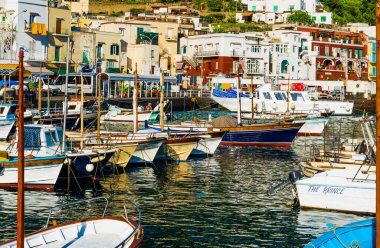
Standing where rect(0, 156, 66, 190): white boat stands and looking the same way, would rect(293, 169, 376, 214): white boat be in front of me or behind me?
in front

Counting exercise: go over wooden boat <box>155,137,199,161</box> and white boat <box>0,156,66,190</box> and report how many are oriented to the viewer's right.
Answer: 2

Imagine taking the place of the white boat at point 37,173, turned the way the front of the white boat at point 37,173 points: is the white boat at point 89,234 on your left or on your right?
on your right

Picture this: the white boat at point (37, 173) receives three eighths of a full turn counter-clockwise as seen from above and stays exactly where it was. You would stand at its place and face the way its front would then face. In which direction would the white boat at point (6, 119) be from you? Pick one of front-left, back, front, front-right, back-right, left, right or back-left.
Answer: front-right

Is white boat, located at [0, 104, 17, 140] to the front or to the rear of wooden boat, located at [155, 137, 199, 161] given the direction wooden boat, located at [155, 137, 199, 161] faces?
to the rear

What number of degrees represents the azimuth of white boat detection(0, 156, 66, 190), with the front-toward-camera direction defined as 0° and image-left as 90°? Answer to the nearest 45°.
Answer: approximately 270°

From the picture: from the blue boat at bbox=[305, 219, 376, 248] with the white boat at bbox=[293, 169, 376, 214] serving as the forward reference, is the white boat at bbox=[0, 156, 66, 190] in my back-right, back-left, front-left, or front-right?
front-left

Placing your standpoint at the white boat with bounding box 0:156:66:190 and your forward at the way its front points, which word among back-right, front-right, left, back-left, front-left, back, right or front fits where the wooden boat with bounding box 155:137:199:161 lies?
front-left

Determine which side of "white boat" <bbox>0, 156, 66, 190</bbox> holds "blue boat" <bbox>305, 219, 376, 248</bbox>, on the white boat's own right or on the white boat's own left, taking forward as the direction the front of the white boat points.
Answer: on the white boat's own right

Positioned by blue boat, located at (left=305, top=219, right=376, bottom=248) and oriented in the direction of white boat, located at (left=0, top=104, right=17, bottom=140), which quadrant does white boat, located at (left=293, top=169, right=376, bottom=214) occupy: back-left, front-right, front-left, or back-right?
front-right

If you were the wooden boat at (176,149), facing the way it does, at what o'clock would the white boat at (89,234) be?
The white boat is roughly at 3 o'clock from the wooden boat.

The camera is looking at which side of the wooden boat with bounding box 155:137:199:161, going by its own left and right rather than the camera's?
right

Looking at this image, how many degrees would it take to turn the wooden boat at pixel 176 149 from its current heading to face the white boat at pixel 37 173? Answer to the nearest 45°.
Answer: approximately 135° to its right
